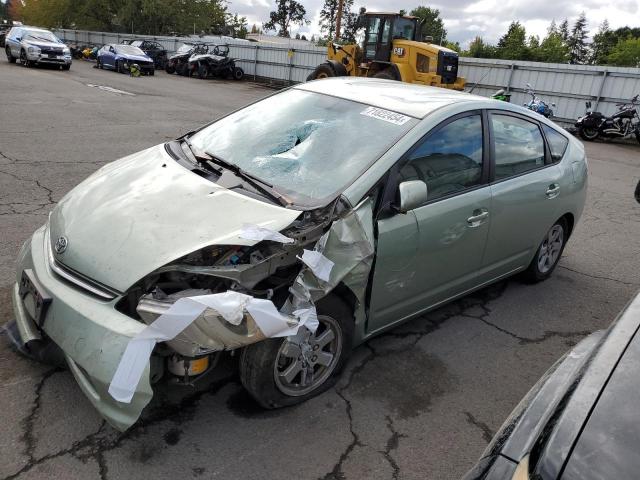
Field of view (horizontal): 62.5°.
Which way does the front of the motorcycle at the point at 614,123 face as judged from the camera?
facing to the right of the viewer

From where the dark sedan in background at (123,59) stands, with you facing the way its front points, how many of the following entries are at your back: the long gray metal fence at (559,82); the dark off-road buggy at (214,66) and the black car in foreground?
0

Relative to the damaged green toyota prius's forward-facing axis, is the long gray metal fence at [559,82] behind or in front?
behind

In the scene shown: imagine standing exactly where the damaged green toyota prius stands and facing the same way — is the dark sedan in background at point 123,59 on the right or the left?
on its right

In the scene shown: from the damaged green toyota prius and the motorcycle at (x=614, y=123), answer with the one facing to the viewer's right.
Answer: the motorcycle

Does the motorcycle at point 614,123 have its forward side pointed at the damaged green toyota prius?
no

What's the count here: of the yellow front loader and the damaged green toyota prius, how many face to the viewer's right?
0

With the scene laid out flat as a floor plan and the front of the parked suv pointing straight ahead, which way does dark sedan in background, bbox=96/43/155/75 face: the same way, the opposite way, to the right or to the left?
the same way

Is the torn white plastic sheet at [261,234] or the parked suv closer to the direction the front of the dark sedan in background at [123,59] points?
the torn white plastic sheet

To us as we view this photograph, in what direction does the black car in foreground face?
facing the viewer and to the left of the viewer

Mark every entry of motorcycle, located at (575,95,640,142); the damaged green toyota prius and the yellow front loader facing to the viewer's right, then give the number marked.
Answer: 1

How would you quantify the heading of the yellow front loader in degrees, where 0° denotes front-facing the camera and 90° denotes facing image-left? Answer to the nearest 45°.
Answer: approximately 135°

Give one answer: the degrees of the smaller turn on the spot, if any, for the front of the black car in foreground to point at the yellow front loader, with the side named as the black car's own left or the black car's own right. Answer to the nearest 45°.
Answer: approximately 90° to the black car's own right

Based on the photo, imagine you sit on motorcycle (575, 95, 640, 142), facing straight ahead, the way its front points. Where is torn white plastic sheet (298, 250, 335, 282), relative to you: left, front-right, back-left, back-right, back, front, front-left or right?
right

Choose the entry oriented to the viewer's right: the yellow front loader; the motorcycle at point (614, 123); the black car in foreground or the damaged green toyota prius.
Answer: the motorcycle
